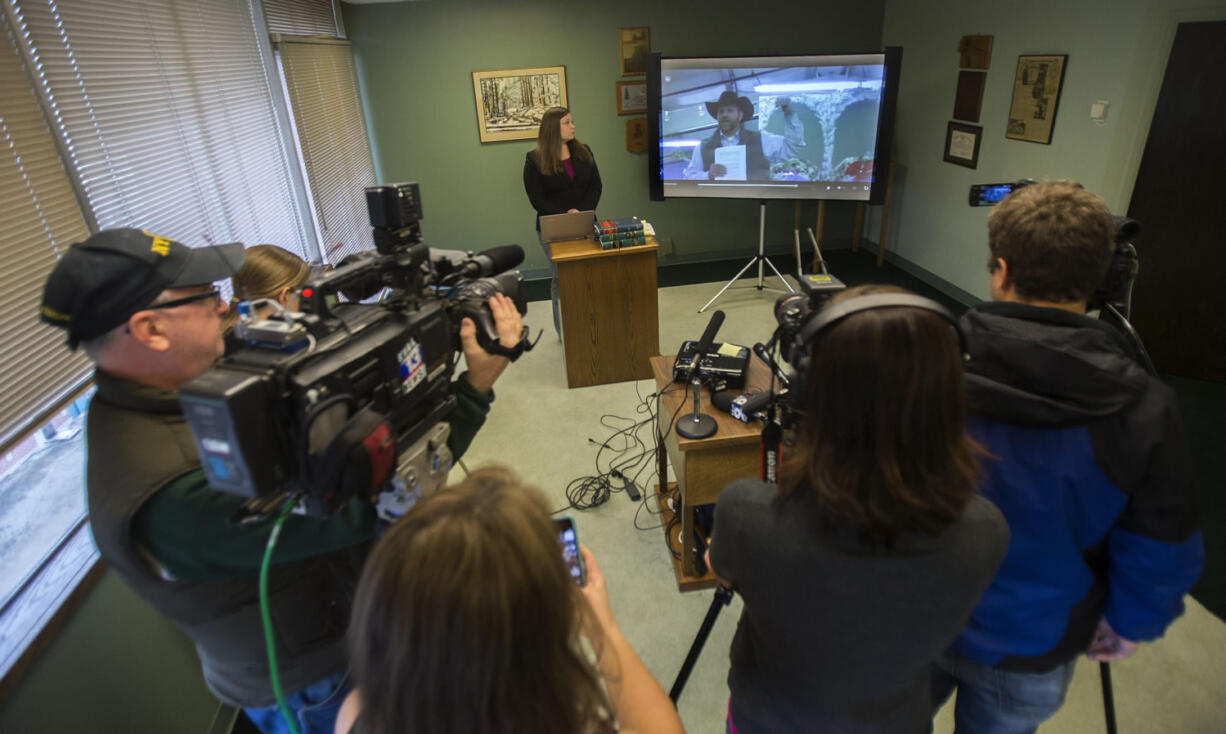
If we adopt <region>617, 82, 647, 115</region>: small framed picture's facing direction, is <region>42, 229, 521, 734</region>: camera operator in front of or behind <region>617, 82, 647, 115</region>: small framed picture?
in front

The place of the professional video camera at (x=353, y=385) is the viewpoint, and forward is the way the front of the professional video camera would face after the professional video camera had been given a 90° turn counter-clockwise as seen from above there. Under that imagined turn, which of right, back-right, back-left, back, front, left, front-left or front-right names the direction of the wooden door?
back-right

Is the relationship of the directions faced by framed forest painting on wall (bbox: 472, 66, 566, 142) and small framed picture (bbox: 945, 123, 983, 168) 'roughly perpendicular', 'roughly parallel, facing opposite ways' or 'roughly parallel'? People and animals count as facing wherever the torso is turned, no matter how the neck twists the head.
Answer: roughly perpendicular

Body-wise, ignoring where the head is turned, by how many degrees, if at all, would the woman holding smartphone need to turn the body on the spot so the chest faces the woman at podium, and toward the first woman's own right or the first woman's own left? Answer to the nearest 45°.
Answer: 0° — they already face them

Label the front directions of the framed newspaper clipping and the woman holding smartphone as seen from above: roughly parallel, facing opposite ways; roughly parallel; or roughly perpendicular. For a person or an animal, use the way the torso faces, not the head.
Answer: roughly perpendicular

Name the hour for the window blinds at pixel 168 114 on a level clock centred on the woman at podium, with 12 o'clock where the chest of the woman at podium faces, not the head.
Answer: The window blinds is roughly at 3 o'clock from the woman at podium.

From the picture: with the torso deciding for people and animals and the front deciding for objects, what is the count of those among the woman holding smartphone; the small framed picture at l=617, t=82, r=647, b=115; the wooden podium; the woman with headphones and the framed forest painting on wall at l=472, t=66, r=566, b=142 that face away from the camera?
2

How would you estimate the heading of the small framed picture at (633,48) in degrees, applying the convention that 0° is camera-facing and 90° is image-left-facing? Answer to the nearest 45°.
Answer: approximately 0°

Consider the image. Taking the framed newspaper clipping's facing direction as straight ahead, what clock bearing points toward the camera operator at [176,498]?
The camera operator is roughly at 11 o'clock from the framed newspaper clipping.

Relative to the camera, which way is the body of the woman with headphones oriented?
away from the camera

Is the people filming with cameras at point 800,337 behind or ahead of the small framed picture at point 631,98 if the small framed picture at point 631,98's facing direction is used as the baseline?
ahead

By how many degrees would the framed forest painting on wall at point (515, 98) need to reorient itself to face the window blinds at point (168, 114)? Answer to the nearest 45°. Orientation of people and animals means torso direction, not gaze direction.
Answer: approximately 45° to its right

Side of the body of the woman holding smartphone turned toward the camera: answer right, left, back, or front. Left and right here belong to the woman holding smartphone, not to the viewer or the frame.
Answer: back

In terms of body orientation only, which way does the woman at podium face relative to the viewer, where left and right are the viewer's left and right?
facing the viewer and to the right of the viewer

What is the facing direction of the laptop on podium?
away from the camera

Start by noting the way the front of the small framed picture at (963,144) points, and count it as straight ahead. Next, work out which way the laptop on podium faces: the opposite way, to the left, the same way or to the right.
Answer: to the right

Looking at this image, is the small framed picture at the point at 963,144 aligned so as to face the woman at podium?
yes
